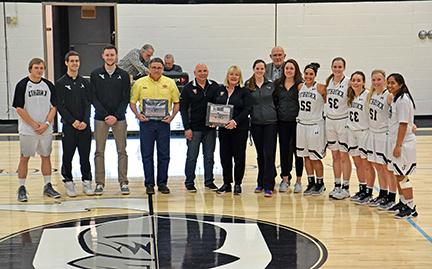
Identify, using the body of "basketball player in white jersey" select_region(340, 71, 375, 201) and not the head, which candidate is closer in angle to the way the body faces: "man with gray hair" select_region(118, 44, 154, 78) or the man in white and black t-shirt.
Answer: the man in white and black t-shirt

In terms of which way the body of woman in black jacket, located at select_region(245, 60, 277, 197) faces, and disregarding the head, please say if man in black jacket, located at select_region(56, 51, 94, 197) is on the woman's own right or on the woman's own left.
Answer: on the woman's own right

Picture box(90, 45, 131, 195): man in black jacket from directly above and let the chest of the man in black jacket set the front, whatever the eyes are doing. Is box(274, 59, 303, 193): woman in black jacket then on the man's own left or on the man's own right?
on the man's own left

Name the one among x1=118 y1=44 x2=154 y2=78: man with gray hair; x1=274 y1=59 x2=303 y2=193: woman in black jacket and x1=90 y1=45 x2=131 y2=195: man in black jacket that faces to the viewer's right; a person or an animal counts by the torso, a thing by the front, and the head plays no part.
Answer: the man with gray hair

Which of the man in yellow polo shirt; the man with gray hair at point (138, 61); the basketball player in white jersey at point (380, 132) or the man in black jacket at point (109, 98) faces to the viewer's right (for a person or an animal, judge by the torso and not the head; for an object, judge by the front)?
the man with gray hair

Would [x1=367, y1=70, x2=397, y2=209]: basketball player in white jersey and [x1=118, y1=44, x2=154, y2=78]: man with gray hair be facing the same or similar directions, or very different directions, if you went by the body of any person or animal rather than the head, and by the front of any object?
very different directions

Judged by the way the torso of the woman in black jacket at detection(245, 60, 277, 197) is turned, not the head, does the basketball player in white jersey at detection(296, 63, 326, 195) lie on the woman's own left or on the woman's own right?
on the woman's own left

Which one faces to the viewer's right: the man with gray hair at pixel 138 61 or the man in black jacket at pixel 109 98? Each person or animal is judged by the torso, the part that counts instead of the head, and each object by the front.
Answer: the man with gray hair

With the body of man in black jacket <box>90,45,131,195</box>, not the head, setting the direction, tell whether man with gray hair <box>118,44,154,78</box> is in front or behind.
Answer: behind

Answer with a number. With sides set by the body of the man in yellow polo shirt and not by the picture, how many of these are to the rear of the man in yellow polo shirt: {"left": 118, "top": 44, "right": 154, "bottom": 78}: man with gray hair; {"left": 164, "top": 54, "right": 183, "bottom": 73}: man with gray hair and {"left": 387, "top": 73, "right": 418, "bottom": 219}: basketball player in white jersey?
2

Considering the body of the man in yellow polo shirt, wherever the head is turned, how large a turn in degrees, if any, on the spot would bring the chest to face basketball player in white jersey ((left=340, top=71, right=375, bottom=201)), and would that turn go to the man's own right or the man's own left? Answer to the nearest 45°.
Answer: approximately 90° to the man's own left

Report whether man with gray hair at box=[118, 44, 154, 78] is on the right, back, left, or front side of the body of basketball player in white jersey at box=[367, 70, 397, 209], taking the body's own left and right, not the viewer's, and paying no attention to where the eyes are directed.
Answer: right

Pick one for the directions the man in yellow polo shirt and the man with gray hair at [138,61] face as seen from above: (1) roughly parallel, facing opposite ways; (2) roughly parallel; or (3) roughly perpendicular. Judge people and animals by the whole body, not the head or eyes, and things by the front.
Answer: roughly perpendicular
